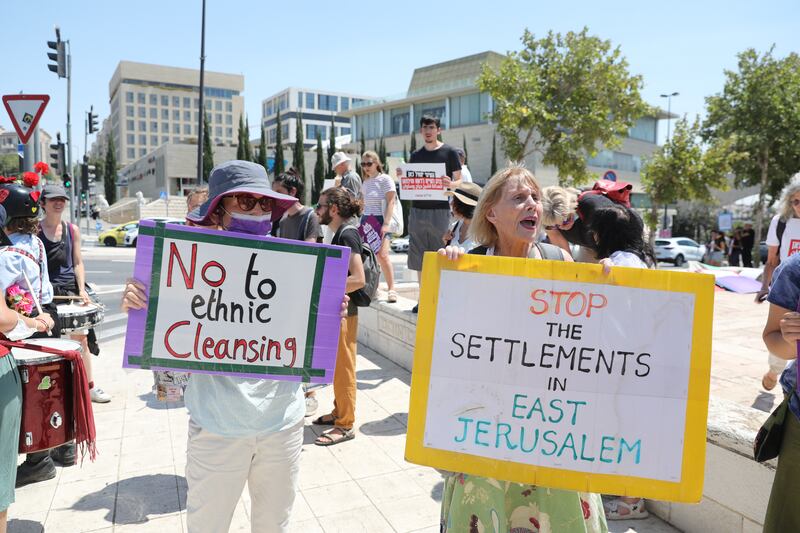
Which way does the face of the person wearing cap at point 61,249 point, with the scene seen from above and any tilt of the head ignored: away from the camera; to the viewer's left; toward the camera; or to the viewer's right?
toward the camera

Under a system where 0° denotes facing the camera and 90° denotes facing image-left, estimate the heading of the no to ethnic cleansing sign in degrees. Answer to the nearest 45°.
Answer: approximately 0°

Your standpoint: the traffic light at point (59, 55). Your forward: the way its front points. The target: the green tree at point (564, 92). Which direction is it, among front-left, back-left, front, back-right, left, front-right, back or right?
back

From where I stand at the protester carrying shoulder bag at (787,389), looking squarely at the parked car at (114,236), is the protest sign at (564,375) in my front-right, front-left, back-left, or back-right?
front-left

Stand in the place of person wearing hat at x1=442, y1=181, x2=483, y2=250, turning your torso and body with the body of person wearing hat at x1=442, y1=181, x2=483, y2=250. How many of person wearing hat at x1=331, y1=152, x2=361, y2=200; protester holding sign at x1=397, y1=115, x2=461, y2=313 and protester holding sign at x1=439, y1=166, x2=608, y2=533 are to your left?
1

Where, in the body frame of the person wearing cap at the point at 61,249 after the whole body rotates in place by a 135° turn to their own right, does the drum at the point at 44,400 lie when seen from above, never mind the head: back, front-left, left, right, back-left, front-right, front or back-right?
left

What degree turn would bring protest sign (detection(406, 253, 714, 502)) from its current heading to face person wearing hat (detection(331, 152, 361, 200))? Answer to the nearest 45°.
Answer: approximately 135° to its right

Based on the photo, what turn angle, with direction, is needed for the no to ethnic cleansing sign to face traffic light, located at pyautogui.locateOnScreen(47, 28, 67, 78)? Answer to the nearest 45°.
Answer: approximately 180°

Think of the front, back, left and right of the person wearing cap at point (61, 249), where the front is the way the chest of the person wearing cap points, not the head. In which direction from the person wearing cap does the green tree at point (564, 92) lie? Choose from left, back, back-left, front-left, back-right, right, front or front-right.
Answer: left

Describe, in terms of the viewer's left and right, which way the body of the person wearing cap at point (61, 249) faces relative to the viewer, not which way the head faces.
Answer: facing the viewer and to the right of the viewer

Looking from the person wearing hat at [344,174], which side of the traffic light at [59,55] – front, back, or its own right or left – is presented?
left

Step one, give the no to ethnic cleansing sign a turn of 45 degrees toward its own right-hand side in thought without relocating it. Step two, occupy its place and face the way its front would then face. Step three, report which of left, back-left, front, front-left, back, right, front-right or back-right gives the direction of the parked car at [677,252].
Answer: back
